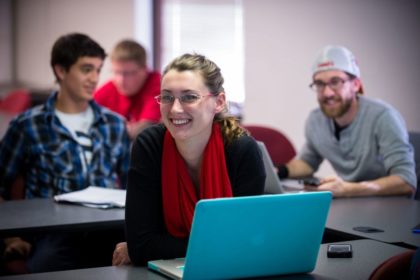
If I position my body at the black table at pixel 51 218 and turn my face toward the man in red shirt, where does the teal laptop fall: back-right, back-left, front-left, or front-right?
back-right

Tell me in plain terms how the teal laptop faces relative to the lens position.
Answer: facing away from the viewer and to the left of the viewer

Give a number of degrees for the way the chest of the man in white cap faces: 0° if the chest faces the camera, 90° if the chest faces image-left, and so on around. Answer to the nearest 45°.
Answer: approximately 45°

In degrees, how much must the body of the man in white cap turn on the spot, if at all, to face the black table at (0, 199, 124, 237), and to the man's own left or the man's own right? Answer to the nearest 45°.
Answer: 0° — they already face it

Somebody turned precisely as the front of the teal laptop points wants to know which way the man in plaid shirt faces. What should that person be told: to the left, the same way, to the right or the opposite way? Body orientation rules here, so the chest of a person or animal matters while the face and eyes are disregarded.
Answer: the opposite way

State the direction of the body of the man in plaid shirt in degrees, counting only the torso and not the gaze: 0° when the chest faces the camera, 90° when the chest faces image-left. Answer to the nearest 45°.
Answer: approximately 315°

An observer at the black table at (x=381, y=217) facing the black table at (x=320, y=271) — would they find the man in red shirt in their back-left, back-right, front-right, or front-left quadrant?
back-right

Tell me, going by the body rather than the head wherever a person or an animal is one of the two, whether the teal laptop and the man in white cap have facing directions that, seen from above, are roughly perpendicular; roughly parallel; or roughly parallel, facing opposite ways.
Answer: roughly perpendicular

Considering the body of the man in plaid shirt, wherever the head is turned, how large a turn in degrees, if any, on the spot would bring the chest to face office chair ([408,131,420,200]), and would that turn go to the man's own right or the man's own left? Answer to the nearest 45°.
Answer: approximately 45° to the man's own left

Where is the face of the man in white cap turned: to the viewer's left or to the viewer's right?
to the viewer's left
